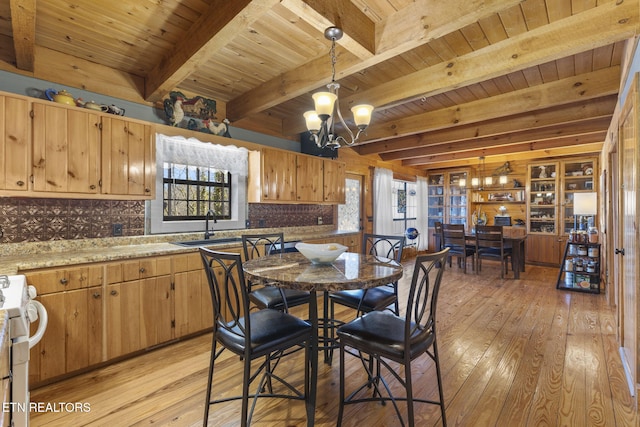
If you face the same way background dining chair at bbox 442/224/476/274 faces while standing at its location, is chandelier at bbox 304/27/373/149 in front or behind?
behind

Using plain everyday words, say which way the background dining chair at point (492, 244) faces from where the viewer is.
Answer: facing away from the viewer and to the right of the viewer

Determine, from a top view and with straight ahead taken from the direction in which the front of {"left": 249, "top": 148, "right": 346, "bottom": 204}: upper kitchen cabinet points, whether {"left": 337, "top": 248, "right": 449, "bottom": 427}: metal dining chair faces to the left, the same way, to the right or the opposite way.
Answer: the opposite way

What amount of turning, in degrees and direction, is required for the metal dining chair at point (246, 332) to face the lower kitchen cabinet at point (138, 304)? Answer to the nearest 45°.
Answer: approximately 90° to its left

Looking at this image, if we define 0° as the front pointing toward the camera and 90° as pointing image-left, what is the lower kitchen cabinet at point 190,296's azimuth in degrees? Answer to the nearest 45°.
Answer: approximately 315°

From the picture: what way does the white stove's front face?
to the viewer's right

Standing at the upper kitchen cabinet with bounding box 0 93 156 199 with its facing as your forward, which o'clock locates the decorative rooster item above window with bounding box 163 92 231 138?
The decorative rooster item above window is roughly at 10 o'clock from the upper kitchen cabinet.

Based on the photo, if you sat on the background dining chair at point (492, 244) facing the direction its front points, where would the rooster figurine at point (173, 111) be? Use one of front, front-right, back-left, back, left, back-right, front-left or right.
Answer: back

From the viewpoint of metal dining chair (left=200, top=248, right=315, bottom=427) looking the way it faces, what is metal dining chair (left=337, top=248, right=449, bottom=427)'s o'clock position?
metal dining chair (left=337, top=248, right=449, bottom=427) is roughly at 2 o'clock from metal dining chair (left=200, top=248, right=315, bottom=427).
